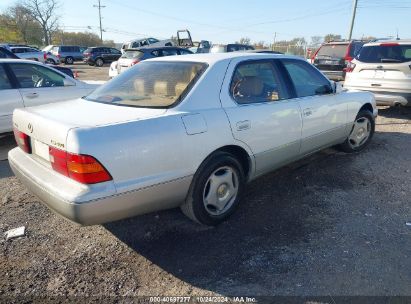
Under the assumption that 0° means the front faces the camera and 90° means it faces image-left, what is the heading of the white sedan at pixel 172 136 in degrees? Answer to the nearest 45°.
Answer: approximately 225°

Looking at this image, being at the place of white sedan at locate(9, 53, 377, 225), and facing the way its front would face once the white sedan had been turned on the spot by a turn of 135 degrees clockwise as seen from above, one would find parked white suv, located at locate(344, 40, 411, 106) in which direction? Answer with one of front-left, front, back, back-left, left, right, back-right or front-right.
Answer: back-left

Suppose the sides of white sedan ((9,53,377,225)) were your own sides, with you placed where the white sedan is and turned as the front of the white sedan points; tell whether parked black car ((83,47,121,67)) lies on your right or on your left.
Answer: on your left

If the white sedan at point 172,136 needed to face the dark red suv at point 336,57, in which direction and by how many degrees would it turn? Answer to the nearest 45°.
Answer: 0° — it already faces it

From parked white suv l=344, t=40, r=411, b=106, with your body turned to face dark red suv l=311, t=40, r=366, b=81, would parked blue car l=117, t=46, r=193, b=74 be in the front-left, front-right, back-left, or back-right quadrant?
front-left

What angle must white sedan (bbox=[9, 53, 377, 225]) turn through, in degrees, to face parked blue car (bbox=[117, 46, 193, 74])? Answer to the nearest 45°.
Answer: approximately 45° to its left

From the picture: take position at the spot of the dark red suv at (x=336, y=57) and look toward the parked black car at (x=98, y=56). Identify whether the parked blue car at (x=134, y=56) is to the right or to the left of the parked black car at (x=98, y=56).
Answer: left
